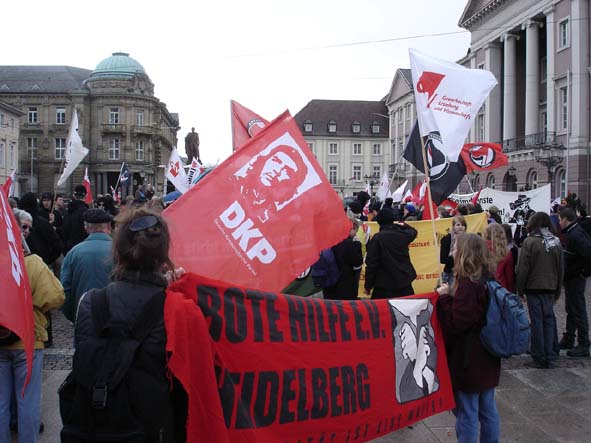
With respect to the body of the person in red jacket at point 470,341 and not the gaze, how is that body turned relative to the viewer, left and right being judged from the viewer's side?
facing away from the viewer and to the left of the viewer

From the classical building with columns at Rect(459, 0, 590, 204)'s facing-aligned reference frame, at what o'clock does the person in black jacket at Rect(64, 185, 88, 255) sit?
The person in black jacket is roughly at 11 o'clock from the classical building with columns.

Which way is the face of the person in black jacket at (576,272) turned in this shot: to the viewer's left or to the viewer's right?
to the viewer's left

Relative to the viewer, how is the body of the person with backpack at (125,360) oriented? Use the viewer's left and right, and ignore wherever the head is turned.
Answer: facing away from the viewer and to the right of the viewer

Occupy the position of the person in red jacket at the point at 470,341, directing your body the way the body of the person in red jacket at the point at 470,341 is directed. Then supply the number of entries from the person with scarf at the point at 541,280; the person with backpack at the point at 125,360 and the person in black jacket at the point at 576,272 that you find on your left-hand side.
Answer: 1

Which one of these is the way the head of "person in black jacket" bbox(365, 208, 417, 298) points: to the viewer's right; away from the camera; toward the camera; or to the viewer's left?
away from the camera

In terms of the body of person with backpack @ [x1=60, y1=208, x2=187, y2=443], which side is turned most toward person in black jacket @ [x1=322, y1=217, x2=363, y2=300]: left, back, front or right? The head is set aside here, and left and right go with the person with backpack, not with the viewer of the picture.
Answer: front

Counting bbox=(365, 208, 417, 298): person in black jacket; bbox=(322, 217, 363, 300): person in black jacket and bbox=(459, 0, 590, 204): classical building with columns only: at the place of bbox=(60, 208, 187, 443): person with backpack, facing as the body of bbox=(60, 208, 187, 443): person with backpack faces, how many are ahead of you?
3

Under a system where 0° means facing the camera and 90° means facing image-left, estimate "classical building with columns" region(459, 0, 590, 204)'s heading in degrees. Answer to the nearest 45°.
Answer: approximately 45°

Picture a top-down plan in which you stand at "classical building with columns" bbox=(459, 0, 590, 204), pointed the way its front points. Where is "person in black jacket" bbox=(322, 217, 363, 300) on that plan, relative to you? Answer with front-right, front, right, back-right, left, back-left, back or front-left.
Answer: front-left

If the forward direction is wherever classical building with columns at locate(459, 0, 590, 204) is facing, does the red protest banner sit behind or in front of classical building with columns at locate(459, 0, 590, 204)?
in front
